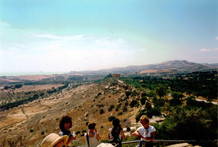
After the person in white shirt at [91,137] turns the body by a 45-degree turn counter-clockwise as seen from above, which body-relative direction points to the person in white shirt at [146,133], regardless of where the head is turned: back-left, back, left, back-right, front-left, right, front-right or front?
back-right

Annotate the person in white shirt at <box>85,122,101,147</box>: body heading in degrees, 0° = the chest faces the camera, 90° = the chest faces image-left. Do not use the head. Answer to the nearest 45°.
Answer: approximately 180°
